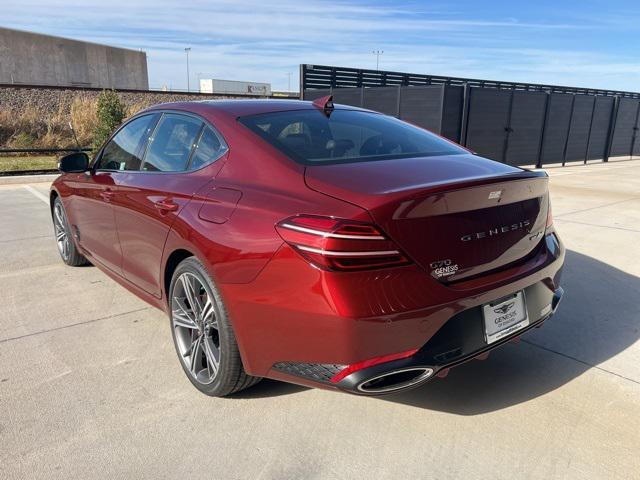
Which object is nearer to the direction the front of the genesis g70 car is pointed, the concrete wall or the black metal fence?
the concrete wall

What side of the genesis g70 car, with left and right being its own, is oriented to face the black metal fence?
right

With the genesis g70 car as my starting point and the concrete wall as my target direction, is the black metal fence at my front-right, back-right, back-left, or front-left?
front-right

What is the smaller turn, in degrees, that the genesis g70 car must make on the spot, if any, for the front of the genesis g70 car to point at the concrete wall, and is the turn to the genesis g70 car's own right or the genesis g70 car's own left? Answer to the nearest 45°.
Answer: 0° — it already faces it

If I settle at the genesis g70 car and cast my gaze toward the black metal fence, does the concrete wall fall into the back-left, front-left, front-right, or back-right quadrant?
front-left

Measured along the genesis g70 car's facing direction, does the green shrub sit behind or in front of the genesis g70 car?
in front

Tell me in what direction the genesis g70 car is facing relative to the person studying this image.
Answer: facing away from the viewer and to the left of the viewer

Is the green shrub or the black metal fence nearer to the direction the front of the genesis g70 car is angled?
the green shrub

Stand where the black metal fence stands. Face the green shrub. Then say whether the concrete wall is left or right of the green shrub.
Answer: right
